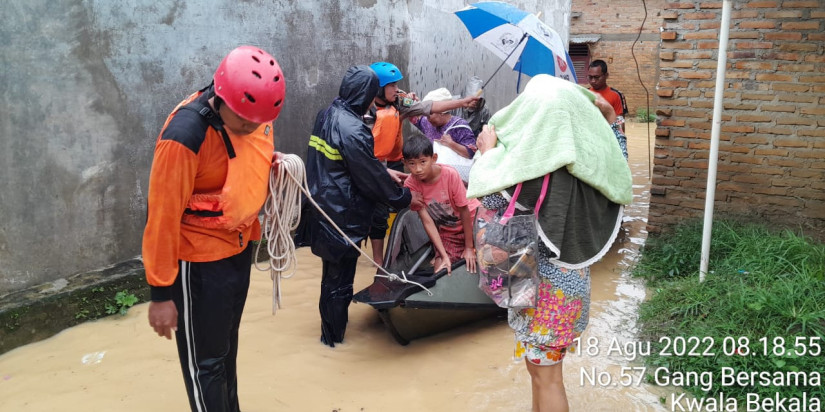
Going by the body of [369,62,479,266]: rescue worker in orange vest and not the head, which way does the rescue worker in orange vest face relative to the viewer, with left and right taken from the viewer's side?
facing to the right of the viewer

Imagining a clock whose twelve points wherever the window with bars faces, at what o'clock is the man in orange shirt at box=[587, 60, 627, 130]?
The man in orange shirt is roughly at 12 o'clock from the window with bars.

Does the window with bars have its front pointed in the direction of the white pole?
yes

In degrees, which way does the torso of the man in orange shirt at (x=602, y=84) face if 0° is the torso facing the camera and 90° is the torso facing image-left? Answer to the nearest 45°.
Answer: approximately 45°

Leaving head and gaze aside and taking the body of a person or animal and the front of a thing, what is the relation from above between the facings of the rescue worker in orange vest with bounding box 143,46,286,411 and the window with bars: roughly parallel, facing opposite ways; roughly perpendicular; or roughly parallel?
roughly perpendicular

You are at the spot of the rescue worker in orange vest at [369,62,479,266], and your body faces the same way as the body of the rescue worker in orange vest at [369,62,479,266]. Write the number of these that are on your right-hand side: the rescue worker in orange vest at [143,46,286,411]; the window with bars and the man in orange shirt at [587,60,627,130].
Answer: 1

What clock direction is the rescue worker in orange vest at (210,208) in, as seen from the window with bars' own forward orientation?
The rescue worker in orange vest is roughly at 12 o'clock from the window with bars.

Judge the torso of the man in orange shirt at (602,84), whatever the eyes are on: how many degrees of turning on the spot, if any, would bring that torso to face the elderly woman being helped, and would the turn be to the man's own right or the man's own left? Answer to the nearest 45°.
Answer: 0° — they already face them

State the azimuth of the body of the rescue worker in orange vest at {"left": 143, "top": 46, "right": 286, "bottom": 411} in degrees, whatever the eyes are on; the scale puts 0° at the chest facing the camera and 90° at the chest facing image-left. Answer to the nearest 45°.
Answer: approximately 315°

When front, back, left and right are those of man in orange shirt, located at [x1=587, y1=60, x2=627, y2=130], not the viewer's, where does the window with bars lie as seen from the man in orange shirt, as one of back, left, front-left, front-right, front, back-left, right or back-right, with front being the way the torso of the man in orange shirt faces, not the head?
back-right

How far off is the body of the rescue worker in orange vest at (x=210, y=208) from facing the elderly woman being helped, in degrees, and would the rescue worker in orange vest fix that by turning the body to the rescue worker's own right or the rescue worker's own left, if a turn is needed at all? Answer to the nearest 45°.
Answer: approximately 90° to the rescue worker's own left
